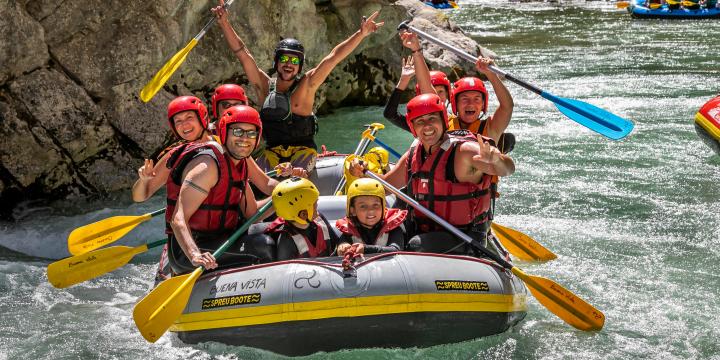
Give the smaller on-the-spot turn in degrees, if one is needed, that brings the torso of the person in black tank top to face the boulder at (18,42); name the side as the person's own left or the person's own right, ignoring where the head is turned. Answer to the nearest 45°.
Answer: approximately 135° to the person's own right

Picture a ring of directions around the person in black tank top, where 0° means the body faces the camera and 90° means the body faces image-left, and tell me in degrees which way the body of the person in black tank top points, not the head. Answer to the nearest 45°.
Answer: approximately 0°

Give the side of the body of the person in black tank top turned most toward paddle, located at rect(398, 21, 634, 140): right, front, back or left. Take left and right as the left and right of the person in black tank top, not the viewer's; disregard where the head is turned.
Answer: left

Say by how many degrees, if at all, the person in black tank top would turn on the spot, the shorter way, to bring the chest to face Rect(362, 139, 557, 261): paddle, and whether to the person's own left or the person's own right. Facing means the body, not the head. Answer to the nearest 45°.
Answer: approximately 90° to the person's own left

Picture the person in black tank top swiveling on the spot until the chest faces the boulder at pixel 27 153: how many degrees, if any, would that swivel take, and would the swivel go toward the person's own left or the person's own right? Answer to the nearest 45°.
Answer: approximately 135° to the person's own right

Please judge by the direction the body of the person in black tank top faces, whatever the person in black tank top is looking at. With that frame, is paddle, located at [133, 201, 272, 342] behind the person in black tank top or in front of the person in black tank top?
in front

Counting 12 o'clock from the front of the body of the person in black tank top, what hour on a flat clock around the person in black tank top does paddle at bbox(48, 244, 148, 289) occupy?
The paddle is roughly at 2 o'clock from the person in black tank top.

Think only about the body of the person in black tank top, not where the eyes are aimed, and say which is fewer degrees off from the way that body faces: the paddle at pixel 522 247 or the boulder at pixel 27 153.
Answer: the paddle

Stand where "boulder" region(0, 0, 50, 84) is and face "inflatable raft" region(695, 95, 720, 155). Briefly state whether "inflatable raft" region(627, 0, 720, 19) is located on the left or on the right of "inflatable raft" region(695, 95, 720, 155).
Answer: left
